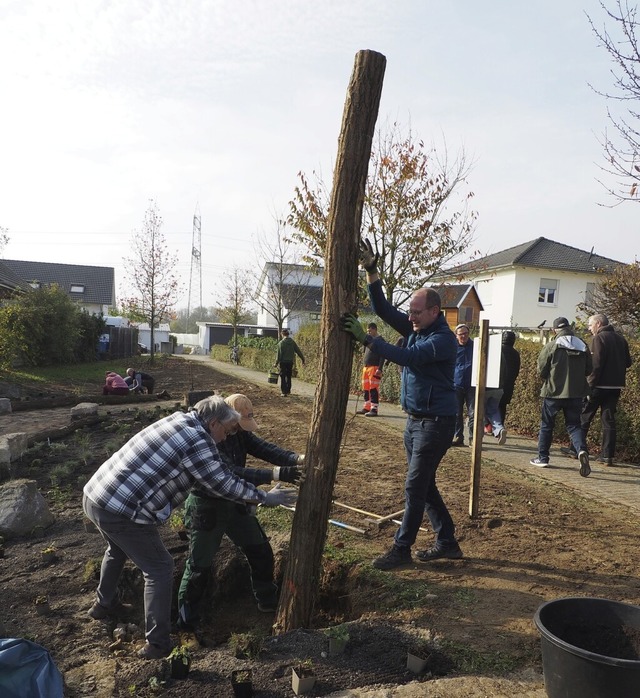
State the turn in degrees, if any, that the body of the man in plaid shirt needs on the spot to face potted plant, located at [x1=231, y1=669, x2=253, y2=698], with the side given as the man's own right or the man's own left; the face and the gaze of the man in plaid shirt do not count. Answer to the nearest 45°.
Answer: approximately 45° to the man's own right

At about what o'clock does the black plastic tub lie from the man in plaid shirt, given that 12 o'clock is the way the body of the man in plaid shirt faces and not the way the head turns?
The black plastic tub is roughly at 1 o'clock from the man in plaid shirt.

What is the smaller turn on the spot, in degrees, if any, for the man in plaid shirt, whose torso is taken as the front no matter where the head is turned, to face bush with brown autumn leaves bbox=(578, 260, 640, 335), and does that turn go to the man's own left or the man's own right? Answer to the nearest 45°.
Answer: approximately 45° to the man's own left

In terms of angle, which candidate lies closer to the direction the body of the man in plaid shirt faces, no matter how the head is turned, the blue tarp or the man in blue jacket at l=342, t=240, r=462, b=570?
the man in blue jacket

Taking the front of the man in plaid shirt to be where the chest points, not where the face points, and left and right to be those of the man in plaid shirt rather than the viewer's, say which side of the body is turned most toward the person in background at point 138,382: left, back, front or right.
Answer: left

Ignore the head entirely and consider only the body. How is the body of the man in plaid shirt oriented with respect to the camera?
to the viewer's right

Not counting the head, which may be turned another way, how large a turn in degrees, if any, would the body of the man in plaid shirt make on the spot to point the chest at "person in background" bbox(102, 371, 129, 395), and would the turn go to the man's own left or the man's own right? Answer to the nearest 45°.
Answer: approximately 90° to the man's own left

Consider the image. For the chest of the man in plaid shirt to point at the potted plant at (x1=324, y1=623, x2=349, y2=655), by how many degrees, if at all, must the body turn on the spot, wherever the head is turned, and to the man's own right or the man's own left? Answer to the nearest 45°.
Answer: approximately 45° to the man's own right

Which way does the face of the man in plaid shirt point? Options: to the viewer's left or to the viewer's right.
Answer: to the viewer's right

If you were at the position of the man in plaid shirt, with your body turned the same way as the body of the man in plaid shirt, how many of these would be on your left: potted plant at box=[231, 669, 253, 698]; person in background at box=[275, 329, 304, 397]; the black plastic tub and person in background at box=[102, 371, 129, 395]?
2
